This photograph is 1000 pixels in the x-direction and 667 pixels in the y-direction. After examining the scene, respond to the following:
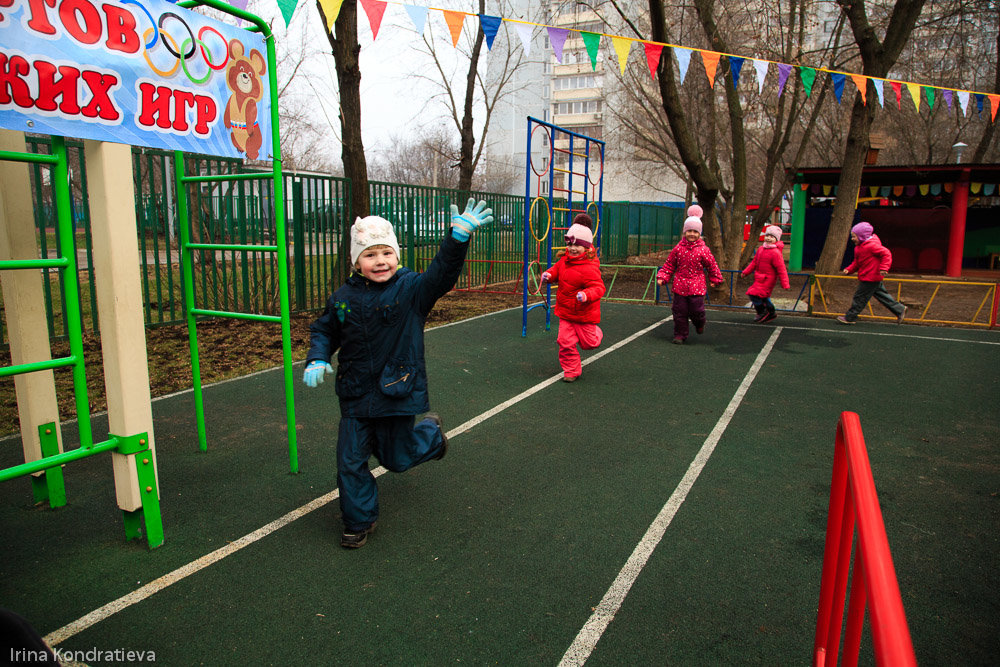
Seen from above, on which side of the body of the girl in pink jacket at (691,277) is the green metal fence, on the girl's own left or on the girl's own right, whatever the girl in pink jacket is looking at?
on the girl's own right

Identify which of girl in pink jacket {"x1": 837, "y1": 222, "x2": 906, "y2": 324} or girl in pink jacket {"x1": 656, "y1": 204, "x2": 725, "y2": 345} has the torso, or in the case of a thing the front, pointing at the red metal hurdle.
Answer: girl in pink jacket {"x1": 656, "y1": 204, "x2": 725, "y2": 345}

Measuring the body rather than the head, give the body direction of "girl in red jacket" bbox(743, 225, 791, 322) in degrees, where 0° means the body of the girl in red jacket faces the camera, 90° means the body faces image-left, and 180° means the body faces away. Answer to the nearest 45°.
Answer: approximately 45°

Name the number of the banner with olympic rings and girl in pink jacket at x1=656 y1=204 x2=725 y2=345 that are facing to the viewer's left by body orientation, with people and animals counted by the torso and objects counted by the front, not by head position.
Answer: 0

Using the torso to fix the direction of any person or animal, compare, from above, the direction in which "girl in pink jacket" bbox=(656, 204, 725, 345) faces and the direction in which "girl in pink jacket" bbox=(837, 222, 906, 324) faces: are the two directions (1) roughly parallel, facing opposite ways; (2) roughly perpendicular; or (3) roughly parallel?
roughly perpendicular

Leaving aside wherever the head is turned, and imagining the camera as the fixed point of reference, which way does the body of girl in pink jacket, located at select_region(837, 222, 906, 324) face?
to the viewer's left

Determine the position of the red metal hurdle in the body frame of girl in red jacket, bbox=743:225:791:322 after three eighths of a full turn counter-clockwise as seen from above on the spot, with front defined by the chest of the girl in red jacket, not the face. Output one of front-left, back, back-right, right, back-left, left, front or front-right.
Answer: right

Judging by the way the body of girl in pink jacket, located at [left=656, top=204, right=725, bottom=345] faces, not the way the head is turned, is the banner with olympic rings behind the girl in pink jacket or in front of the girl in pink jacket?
in front

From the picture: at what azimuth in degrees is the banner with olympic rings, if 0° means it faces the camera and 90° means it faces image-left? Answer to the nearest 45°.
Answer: approximately 315°

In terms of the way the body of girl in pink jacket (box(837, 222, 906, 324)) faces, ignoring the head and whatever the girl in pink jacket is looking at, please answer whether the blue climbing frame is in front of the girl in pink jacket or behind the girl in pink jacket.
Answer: in front

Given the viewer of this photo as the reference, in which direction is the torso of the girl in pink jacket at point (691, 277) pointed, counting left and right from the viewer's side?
facing the viewer

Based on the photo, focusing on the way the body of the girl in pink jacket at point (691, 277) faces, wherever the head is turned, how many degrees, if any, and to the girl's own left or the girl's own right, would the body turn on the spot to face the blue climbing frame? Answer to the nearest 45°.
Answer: approximately 90° to the girl's own right

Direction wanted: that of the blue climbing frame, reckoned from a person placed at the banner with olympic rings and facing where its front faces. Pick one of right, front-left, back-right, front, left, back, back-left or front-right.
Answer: left
